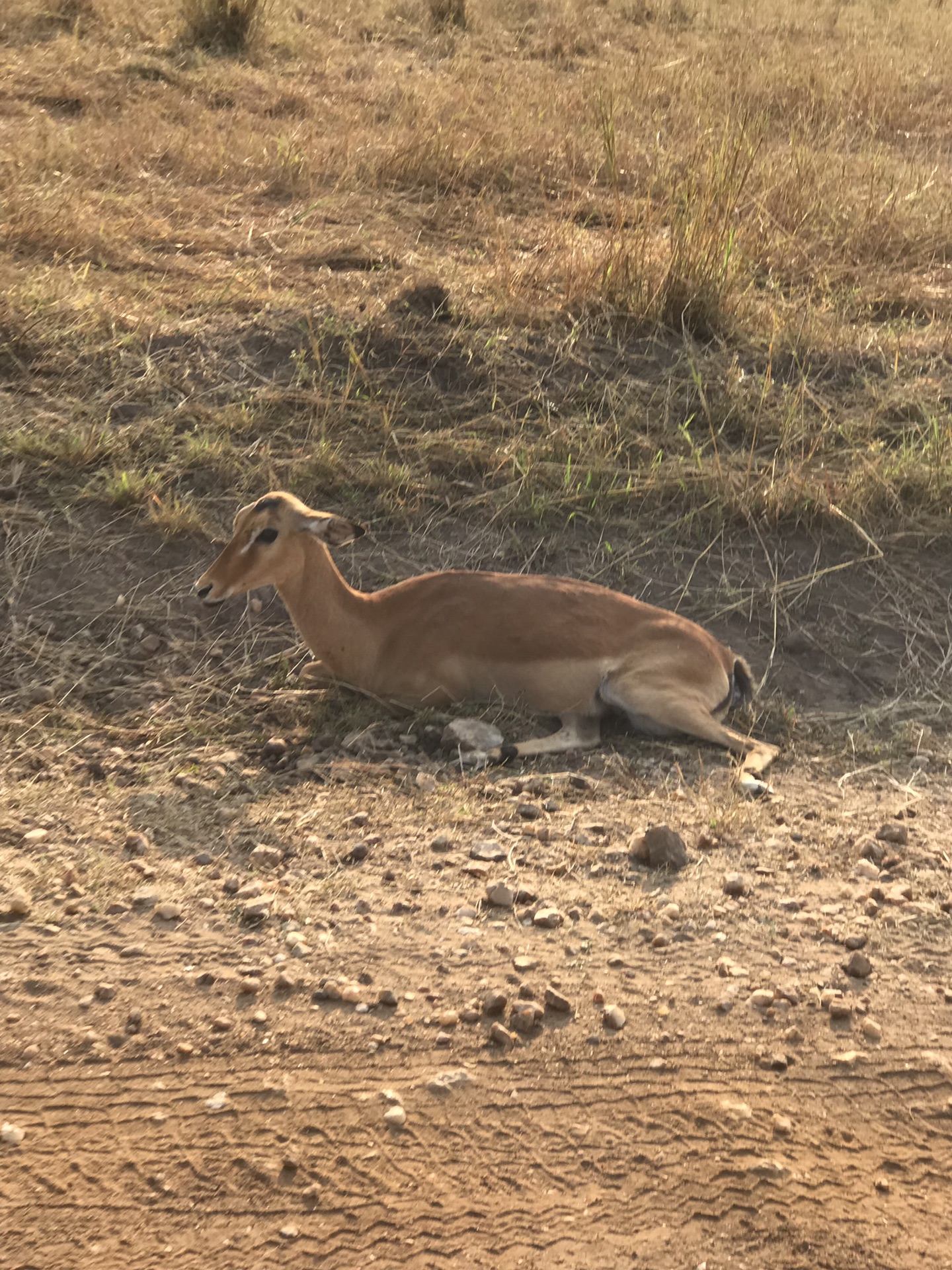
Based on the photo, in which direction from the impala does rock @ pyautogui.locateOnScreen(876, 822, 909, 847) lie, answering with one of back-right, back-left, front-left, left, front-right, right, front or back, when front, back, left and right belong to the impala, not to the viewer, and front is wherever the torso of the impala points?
back-left

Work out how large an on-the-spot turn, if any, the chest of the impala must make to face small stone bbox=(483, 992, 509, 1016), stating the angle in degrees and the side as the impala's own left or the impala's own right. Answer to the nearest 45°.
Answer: approximately 90° to the impala's own left

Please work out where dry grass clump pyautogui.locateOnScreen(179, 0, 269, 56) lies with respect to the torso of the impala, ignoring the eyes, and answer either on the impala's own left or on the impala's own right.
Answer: on the impala's own right

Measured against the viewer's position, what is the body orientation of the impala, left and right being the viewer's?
facing to the left of the viewer

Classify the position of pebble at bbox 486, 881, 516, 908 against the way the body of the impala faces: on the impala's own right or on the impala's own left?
on the impala's own left

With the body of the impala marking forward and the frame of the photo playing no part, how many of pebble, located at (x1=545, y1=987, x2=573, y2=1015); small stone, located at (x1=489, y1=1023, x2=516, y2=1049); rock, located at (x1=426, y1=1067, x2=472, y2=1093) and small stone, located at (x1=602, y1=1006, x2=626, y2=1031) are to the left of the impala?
4

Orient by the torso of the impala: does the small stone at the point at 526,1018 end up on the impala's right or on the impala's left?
on the impala's left

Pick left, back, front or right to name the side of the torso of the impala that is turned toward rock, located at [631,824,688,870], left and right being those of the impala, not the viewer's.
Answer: left

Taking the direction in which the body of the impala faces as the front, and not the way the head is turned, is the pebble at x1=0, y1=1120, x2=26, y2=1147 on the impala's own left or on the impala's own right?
on the impala's own left
